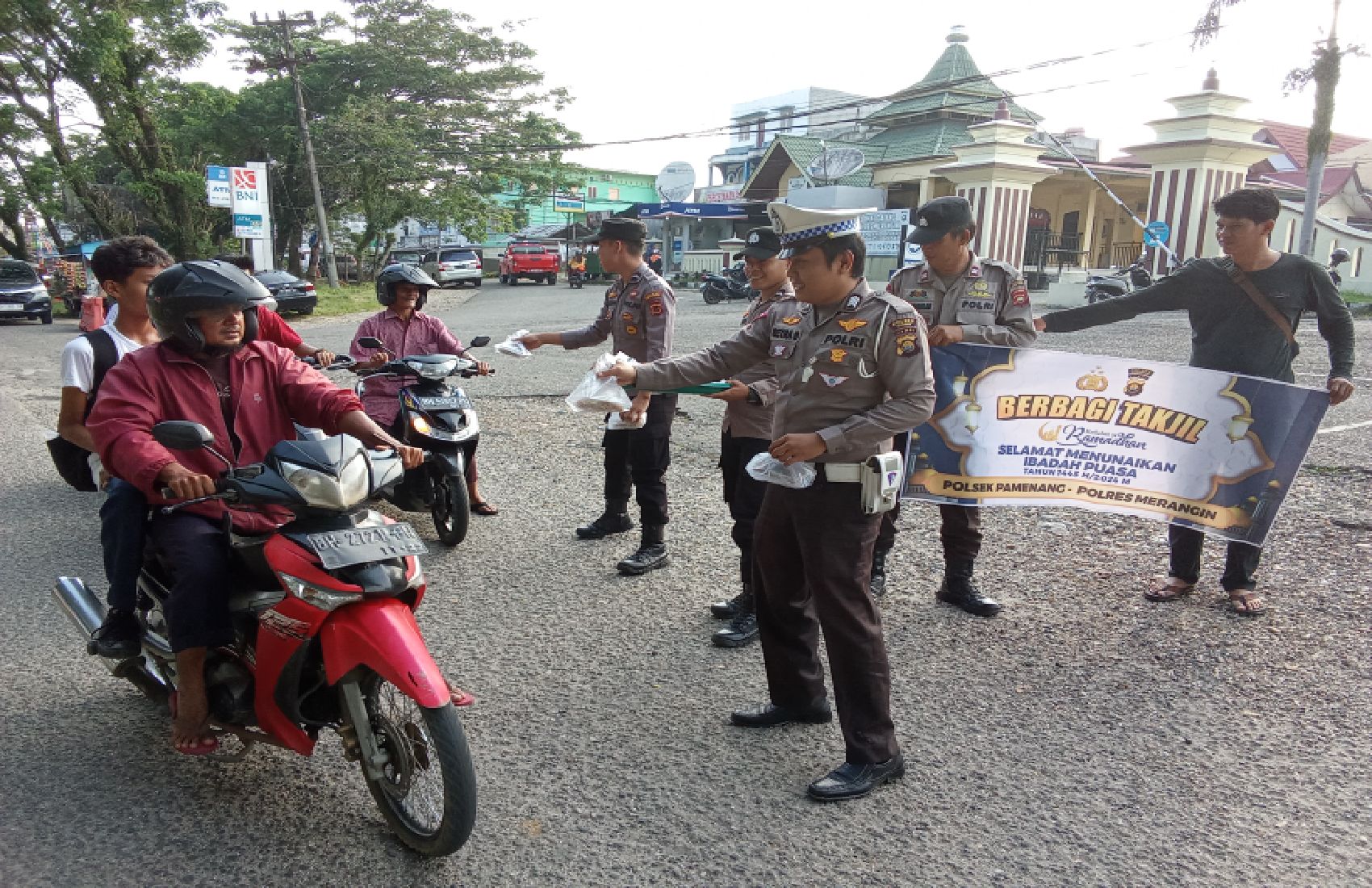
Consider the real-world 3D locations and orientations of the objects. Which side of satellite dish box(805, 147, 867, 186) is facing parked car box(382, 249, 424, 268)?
right

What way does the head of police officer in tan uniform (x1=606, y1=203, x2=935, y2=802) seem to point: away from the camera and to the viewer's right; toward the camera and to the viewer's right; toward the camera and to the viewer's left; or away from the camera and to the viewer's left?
toward the camera and to the viewer's left

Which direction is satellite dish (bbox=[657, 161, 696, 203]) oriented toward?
toward the camera

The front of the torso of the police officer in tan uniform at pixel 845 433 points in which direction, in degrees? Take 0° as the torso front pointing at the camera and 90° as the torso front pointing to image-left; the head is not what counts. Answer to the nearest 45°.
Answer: approximately 45°

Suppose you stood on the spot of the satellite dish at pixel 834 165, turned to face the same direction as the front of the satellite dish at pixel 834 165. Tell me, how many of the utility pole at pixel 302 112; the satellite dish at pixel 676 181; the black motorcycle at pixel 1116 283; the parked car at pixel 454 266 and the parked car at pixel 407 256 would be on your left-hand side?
1

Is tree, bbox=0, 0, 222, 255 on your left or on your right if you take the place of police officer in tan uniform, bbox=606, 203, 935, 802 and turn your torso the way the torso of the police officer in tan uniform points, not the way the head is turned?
on your right

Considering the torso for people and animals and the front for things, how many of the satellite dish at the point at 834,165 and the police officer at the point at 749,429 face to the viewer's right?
0

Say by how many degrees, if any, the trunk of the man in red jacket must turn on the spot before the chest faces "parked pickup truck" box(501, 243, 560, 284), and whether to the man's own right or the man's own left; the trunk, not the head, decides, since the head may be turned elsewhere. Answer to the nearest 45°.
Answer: approximately 135° to the man's own left

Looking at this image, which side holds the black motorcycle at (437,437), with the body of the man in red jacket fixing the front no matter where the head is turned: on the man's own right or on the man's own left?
on the man's own left

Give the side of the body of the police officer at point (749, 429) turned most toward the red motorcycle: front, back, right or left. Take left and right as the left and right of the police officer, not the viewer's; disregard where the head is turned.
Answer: front

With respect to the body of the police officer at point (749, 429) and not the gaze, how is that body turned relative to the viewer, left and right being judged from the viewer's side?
facing the viewer and to the left of the viewer

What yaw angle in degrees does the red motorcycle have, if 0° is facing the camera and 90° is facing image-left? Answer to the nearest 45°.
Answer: approximately 315°

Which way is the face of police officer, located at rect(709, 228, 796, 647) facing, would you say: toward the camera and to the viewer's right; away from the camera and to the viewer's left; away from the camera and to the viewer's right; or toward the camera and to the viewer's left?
toward the camera and to the viewer's left

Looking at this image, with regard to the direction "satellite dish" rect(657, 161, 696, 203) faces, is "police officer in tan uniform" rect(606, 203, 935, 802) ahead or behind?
ahead

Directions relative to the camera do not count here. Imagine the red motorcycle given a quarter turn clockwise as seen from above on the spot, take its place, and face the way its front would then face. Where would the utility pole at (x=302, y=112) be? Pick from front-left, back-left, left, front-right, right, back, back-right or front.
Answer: back-right

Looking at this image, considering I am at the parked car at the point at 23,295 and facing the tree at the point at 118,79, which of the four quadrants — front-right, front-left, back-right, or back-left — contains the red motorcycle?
back-right

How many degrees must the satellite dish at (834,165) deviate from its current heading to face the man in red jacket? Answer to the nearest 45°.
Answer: approximately 45° to its left

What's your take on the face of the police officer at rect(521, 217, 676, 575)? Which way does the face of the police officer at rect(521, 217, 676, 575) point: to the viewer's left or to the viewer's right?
to the viewer's left

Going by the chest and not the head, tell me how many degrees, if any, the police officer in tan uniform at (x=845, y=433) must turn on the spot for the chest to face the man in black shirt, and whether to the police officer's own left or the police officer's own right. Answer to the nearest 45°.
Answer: approximately 180°
